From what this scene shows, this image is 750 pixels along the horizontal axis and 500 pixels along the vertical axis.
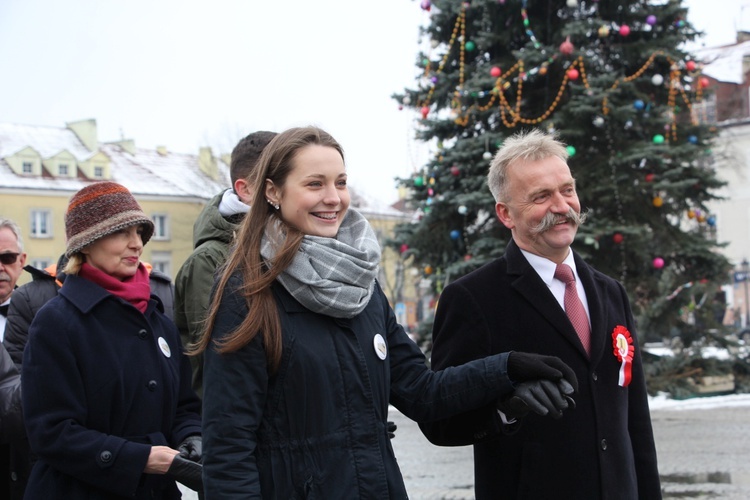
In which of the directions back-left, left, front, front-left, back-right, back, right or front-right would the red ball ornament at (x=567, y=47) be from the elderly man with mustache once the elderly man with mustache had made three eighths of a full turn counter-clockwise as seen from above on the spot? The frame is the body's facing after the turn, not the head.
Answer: front

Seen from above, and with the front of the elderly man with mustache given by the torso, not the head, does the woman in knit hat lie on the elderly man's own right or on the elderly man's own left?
on the elderly man's own right

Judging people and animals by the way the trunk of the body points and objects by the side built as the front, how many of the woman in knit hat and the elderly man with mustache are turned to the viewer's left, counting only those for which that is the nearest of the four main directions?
0

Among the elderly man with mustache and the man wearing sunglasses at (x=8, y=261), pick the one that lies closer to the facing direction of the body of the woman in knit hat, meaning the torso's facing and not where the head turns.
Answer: the elderly man with mustache

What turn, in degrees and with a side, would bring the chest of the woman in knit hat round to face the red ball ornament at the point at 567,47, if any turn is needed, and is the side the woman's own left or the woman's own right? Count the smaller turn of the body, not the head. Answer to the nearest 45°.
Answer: approximately 90° to the woman's own left

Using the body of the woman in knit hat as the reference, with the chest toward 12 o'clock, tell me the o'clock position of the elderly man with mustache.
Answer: The elderly man with mustache is roughly at 11 o'clock from the woman in knit hat.

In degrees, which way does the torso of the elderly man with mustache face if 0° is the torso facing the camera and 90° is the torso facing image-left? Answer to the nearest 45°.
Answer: approximately 315°

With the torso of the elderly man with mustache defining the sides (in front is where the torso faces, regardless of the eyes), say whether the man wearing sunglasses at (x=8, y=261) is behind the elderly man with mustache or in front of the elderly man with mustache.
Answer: behind

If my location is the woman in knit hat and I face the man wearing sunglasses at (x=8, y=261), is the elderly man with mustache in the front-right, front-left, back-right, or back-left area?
back-right

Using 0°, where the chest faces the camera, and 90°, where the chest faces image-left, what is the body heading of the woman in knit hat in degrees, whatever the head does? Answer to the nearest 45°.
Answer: approximately 315°

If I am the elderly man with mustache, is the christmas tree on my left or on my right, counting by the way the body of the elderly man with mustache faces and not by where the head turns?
on my left
